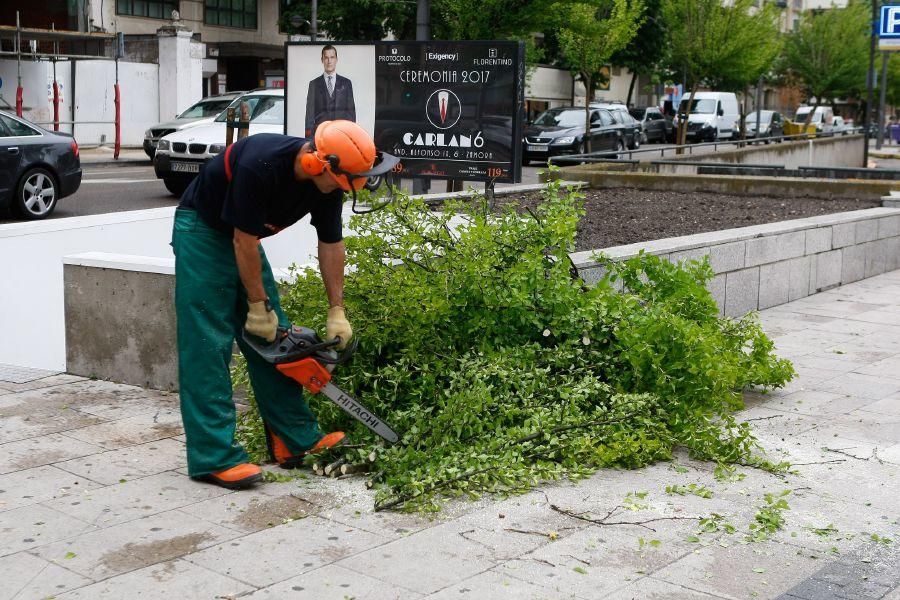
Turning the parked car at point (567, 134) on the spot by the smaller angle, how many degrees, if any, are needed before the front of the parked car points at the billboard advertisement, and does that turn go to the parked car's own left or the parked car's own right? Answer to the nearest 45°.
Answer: approximately 45° to the parked car's own left

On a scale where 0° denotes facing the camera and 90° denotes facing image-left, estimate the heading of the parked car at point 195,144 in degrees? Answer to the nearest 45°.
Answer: approximately 45°

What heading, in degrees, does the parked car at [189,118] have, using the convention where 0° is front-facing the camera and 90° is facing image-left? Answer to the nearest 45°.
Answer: approximately 45°

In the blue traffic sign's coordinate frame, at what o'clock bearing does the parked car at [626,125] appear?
The parked car is roughly at 4 o'clock from the blue traffic sign.

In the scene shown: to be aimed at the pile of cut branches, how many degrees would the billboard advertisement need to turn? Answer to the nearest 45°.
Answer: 0° — it already faces it

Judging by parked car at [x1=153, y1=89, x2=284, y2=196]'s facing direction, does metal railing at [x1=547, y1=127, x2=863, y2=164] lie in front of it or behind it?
behind

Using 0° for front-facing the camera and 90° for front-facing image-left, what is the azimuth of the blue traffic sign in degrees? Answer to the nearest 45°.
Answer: approximately 0°

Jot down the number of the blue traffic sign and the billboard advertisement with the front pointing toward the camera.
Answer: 2

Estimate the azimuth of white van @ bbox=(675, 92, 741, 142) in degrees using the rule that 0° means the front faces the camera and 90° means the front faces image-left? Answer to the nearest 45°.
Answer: approximately 45°

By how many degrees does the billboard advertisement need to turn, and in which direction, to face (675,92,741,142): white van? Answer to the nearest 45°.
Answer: approximately 180°

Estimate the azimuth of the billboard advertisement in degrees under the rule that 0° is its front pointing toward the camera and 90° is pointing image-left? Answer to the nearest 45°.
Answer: approximately 0°

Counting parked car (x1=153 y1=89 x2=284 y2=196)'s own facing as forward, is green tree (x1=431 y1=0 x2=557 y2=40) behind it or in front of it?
behind

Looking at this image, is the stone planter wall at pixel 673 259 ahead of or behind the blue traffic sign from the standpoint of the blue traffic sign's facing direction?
ahead

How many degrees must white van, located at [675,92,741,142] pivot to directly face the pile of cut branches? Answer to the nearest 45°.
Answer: approximately 45° to its left
